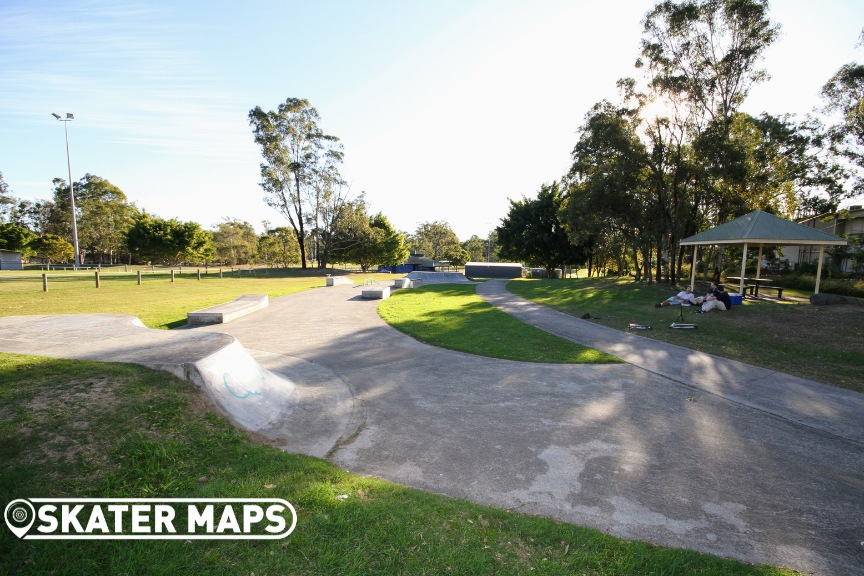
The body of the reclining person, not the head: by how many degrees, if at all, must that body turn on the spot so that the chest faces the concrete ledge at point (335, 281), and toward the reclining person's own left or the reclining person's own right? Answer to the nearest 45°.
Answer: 0° — they already face it

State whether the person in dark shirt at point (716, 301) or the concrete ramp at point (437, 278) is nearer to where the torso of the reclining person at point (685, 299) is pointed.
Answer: the concrete ramp

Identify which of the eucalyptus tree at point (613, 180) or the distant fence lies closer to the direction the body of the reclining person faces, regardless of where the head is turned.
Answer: the distant fence

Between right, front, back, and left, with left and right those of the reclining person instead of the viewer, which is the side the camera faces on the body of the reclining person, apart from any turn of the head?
left

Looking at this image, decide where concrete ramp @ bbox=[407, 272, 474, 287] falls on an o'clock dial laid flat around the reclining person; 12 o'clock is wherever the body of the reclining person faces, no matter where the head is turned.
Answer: The concrete ramp is roughly at 1 o'clock from the reclining person.

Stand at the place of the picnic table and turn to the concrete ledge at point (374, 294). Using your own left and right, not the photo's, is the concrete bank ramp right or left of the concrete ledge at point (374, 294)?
left

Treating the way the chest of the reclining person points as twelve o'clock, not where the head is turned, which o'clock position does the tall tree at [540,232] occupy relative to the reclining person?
The tall tree is roughly at 2 o'clock from the reclining person.

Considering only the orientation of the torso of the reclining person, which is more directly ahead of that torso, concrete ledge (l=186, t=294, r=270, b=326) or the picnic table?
the concrete ledge

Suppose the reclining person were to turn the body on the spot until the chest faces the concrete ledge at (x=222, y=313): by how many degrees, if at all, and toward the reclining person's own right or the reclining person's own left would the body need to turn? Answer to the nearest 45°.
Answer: approximately 45° to the reclining person's own left

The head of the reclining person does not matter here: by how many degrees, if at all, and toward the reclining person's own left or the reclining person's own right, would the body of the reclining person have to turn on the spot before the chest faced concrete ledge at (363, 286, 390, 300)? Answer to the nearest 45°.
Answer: approximately 90° to the seated person's own right

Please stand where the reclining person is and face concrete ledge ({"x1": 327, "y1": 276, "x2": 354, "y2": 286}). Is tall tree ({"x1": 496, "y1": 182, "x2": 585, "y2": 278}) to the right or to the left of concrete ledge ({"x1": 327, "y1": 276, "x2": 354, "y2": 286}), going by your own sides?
right

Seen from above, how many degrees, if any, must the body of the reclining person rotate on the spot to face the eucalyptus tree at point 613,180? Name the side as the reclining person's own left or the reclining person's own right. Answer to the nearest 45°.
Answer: approximately 45° to the reclining person's own right
